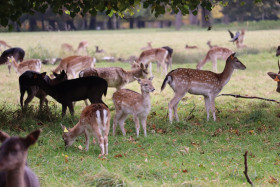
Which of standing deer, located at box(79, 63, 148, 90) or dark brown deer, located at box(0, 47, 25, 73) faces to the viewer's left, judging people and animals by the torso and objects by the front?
the dark brown deer

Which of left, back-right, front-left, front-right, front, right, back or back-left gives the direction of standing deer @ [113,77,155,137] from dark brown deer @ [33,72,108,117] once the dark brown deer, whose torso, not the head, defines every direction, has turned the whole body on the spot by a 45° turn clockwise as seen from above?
back

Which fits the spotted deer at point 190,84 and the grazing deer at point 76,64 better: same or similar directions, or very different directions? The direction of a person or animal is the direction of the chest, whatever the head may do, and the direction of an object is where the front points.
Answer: very different directions

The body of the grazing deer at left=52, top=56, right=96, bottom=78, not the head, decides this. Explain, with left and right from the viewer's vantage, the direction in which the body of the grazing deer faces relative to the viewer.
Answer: facing to the left of the viewer

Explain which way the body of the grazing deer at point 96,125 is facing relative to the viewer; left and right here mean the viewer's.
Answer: facing away from the viewer and to the left of the viewer

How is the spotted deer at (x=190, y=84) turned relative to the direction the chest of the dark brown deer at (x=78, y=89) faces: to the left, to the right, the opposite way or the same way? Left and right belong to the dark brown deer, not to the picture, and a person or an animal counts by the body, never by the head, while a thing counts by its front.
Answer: the opposite way

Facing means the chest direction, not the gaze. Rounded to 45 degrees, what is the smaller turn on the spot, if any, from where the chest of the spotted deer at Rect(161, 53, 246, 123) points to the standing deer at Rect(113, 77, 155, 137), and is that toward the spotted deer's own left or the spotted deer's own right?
approximately 135° to the spotted deer's own right

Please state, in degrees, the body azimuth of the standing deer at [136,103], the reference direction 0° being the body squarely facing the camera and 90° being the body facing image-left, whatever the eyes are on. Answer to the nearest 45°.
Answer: approximately 315°

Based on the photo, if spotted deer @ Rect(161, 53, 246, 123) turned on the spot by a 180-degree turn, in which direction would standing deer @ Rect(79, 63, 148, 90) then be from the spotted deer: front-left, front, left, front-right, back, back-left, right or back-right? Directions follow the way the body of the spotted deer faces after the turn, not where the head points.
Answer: front-right

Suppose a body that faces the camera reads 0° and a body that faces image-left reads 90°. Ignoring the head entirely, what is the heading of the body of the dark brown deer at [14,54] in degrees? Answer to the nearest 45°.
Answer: approximately 90°

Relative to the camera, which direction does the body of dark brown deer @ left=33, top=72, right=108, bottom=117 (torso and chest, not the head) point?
to the viewer's left

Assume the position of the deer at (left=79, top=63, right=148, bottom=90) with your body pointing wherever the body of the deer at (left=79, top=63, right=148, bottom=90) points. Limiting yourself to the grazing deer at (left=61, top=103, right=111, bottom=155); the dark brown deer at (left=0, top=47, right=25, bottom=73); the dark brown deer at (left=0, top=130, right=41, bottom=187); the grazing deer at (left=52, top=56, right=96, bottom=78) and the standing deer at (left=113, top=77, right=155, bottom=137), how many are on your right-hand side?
3
